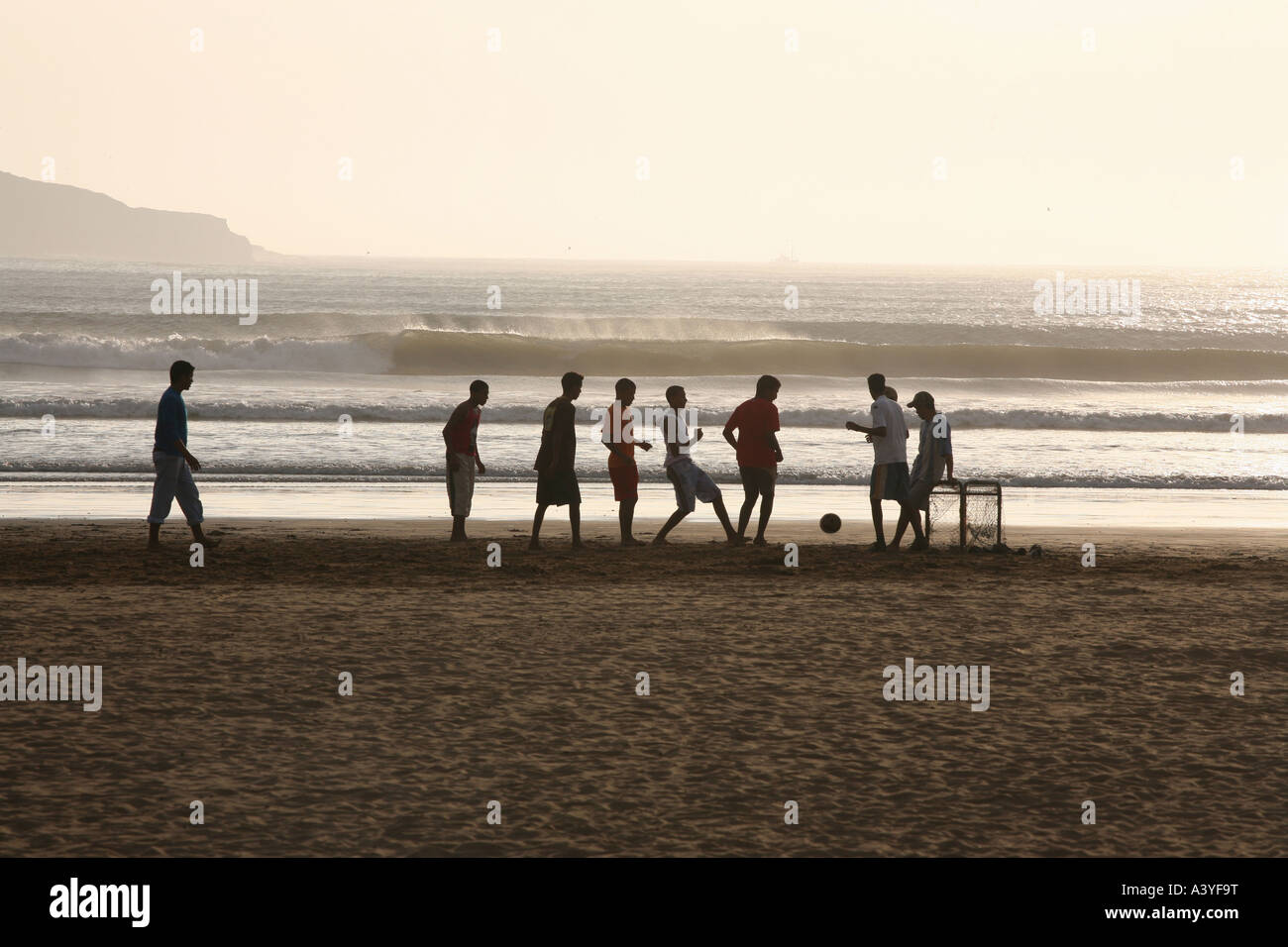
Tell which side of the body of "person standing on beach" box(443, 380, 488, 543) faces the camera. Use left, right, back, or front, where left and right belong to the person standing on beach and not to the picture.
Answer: right

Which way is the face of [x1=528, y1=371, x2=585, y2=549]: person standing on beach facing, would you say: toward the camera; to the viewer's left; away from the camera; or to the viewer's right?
to the viewer's right

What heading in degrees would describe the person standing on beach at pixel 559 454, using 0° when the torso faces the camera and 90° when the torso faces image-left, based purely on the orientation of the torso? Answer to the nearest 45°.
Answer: approximately 270°

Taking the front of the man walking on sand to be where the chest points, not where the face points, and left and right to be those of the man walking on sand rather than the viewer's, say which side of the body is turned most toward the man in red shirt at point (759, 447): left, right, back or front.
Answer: front

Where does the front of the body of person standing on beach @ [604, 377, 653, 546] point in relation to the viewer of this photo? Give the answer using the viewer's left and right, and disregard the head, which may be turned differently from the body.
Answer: facing to the right of the viewer

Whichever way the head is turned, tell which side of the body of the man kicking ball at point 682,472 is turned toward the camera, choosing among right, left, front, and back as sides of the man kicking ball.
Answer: right

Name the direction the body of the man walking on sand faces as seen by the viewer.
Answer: to the viewer's right

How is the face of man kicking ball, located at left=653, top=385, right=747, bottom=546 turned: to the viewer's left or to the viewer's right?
to the viewer's right
